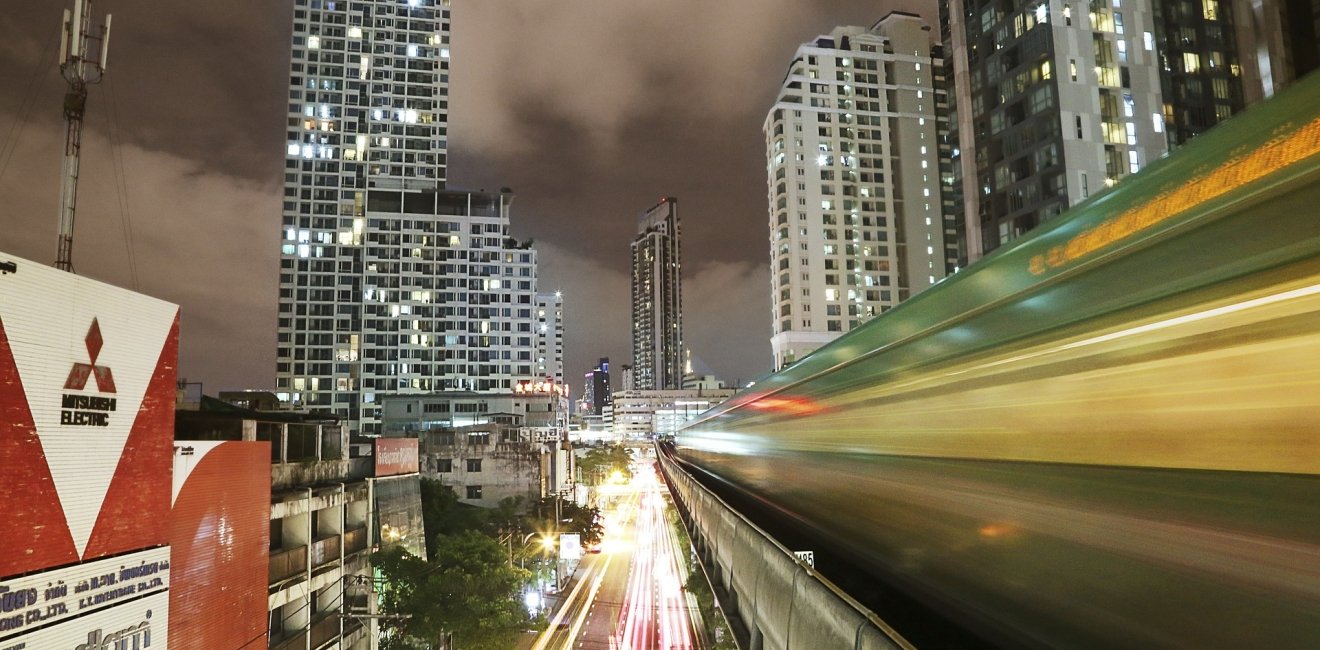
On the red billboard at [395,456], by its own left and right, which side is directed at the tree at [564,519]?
left

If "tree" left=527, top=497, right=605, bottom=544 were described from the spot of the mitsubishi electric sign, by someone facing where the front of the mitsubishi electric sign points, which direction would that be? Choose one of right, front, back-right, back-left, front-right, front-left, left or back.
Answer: left

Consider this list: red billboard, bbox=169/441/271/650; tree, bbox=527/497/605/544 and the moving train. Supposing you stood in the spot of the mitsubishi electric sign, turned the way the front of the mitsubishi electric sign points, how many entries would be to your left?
2

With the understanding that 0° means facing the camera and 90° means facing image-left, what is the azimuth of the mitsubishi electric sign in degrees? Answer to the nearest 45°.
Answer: approximately 315°

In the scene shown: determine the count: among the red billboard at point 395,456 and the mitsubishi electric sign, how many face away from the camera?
0

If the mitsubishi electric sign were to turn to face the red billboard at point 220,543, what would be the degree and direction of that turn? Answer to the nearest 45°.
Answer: approximately 90° to its left

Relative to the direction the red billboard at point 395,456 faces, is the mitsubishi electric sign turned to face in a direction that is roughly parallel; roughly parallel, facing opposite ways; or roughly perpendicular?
roughly parallel

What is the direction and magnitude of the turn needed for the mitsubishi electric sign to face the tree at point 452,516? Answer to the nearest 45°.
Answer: approximately 90° to its left

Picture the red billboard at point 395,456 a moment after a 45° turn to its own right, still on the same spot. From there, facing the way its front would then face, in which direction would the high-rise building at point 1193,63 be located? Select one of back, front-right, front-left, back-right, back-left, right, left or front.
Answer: left

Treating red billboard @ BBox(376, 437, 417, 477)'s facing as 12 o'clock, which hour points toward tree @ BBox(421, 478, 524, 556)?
The tree is roughly at 8 o'clock from the red billboard.

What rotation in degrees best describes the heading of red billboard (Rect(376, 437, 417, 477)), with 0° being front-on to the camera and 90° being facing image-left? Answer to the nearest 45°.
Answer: approximately 315°
